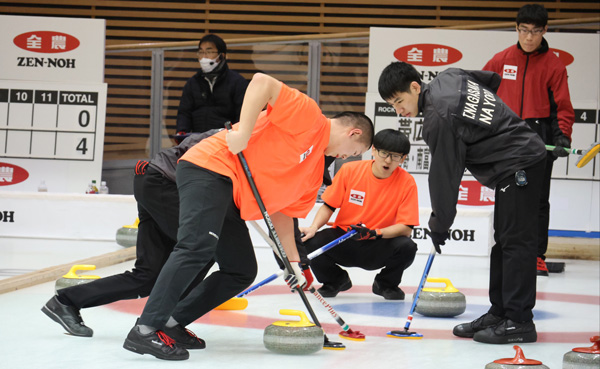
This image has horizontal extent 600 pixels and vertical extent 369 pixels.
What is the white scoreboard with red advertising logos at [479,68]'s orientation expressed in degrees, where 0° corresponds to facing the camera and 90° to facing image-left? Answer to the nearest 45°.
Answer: approximately 0°

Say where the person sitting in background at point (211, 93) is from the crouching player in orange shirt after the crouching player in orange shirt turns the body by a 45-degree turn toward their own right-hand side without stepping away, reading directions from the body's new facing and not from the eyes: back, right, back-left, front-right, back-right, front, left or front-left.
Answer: right

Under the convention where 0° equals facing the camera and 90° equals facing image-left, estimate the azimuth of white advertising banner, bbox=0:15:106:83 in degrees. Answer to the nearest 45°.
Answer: approximately 0°

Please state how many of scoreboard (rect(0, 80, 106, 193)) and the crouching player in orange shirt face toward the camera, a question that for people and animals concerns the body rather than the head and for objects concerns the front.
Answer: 2
